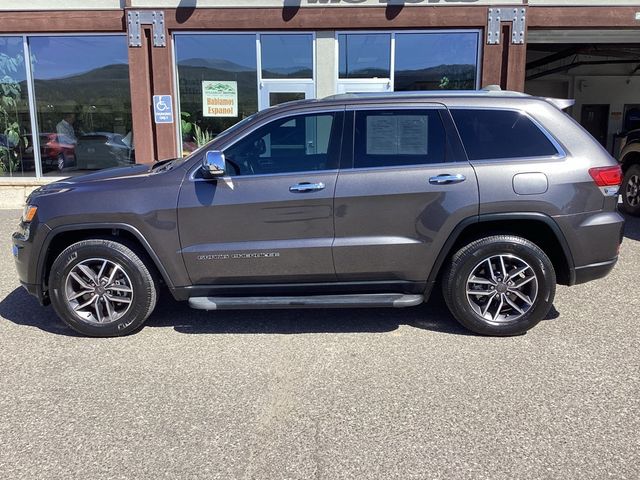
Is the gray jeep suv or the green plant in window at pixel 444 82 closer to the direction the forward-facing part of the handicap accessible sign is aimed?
the gray jeep suv

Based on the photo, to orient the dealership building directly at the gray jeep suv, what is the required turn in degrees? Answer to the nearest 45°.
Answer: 0° — it already faces it

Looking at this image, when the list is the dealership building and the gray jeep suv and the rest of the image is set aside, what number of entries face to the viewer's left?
1

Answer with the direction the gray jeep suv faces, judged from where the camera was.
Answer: facing to the left of the viewer

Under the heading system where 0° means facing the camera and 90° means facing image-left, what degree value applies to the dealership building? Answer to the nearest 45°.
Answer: approximately 0°

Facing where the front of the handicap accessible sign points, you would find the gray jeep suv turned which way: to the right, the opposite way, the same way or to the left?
to the right

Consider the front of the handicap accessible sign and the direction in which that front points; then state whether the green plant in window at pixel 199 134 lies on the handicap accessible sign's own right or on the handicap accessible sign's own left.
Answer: on the handicap accessible sign's own left

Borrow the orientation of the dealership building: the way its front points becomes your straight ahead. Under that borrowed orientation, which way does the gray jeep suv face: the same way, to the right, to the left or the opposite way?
to the right

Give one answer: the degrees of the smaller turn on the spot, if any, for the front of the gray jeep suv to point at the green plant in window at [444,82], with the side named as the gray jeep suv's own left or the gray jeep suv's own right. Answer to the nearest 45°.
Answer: approximately 90° to the gray jeep suv's own right

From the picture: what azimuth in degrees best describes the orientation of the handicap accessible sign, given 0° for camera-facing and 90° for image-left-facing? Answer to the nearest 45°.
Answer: approximately 0°

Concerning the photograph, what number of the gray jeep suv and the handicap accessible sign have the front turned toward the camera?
1
